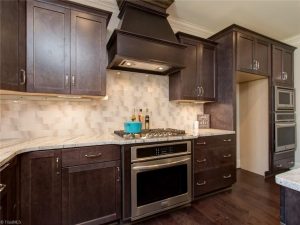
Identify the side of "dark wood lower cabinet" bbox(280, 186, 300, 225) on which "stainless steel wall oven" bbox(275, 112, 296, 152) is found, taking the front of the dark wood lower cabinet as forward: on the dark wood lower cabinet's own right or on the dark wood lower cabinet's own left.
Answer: on the dark wood lower cabinet's own right

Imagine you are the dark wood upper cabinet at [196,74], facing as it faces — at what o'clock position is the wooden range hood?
The wooden range hood is roughly at 3 o'clock from the dark wood upper cabinet.

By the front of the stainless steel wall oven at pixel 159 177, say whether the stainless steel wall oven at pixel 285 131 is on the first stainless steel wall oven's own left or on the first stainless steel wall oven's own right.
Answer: on the first stainless steel wall oven's own left

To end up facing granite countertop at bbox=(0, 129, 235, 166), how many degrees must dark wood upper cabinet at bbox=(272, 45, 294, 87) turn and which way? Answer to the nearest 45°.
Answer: approximately 90° to its right

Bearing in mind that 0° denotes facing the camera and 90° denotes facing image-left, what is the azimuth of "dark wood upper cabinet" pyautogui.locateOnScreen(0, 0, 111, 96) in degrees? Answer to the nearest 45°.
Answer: approximately 315°

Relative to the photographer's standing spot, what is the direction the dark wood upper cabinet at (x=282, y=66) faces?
facing the viewer and to the right of the viewer

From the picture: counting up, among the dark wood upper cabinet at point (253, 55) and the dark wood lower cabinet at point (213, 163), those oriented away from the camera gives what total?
0

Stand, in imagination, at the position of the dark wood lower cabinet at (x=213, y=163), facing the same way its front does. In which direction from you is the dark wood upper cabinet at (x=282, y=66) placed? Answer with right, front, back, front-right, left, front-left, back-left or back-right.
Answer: left

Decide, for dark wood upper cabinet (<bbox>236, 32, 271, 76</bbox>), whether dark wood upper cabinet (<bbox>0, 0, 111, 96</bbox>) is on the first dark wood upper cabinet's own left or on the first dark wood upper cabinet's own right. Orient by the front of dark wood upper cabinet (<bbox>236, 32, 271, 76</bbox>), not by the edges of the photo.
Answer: on the first dark wood upper cabinet's own right
